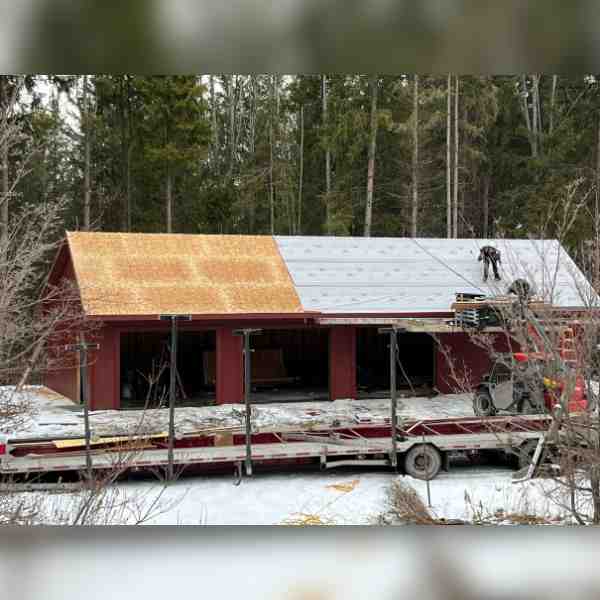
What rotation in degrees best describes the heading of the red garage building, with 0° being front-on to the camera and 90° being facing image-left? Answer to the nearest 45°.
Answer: approximately 0°

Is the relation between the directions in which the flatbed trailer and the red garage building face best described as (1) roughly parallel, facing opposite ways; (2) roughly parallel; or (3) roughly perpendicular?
roughly perpendicular

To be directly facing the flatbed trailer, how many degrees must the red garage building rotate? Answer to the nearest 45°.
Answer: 0° — it already faces it
